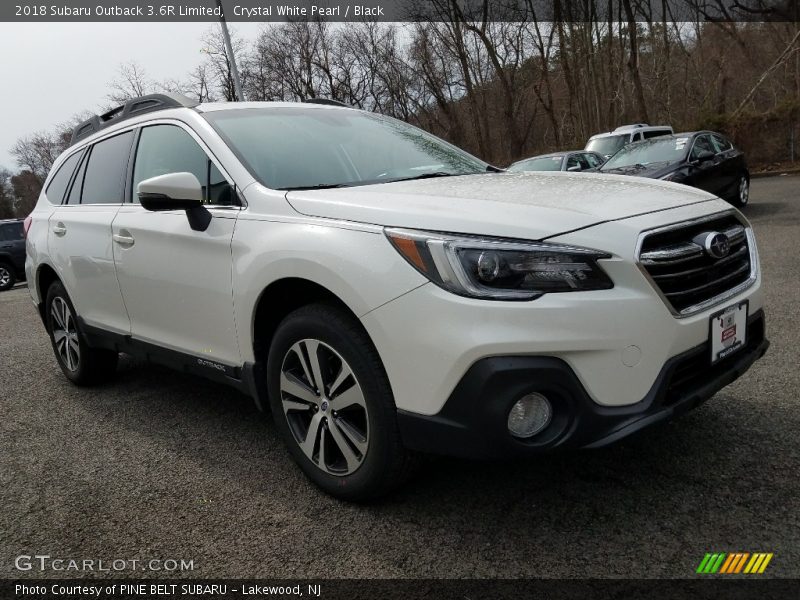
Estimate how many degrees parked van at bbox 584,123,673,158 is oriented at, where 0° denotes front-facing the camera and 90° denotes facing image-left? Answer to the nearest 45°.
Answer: approximately 45°

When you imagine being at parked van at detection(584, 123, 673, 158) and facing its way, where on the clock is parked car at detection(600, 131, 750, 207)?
parked car at detection(600, 131, 750, 207) is roughly at 10 o'clock from parked van at detection(584, 123, 673, 158).

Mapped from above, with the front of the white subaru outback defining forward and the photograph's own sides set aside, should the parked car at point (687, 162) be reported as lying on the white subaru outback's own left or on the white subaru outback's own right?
on the white subaru outback's own left
